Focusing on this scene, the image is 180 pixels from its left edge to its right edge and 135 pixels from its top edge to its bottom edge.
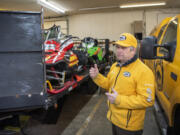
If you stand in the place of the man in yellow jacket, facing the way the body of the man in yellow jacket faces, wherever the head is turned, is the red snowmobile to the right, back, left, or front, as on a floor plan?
right

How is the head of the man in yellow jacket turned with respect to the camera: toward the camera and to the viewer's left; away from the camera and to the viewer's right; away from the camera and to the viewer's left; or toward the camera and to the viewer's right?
toward the camera and to the viewer's left

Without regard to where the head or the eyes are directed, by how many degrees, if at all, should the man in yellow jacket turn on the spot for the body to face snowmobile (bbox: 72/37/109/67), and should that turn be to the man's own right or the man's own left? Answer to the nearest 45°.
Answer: approximately 135° to the man's own right

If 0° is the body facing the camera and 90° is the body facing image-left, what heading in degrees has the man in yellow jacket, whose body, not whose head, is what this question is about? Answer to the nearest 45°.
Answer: approximately 45°

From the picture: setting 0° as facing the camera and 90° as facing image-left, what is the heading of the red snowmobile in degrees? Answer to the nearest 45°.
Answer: approximately 45°

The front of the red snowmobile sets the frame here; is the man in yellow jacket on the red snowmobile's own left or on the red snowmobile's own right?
on the red snowmobile's own left

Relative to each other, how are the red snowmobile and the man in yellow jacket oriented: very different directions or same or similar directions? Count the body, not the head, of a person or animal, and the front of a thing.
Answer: same or similar directions
